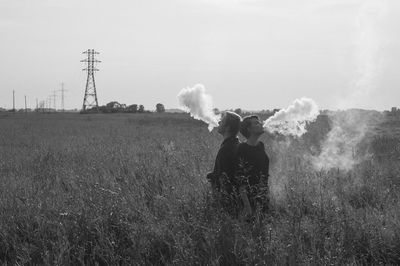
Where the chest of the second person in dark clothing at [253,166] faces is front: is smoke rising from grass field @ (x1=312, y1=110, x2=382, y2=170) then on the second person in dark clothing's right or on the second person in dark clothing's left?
on the second person in dark clothing's left

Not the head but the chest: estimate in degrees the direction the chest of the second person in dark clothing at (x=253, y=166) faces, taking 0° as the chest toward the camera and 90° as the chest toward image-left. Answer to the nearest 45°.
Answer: approximately 315°
